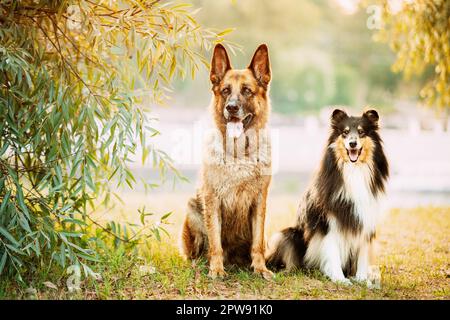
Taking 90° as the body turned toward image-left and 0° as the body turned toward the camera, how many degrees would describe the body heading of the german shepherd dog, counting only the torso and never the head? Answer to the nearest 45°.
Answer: approximately 0°

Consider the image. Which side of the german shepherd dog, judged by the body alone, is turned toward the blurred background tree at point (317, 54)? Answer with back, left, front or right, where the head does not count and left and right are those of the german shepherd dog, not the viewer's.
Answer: back

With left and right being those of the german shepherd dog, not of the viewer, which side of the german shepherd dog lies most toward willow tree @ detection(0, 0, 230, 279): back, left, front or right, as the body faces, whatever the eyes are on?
right

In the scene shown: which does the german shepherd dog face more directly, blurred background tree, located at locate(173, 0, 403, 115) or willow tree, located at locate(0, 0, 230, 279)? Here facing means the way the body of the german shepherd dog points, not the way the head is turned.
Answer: the willow tree

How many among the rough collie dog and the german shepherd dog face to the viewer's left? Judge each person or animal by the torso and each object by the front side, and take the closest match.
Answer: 0

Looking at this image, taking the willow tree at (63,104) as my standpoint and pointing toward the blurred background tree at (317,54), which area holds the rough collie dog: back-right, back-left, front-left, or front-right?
front-right

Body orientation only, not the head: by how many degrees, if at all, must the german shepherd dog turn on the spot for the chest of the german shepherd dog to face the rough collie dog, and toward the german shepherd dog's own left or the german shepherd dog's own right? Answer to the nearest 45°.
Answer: approximately 90° to the german shepherd dog's own left

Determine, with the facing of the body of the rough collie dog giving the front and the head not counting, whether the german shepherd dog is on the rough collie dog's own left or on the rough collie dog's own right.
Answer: on the rough collie dog's own right

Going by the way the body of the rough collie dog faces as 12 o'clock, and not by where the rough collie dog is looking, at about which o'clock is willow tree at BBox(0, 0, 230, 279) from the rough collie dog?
The willow tree is roughly at 4 o'clock from the rough collie dog.

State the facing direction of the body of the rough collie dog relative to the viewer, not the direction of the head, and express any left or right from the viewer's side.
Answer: facing the viewer and to the right of the viewer

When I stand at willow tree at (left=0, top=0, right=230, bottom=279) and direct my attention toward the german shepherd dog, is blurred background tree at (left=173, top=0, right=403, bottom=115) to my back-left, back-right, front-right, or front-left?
front-left

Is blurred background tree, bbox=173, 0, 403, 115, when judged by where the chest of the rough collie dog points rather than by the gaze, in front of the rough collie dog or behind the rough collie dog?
behind
